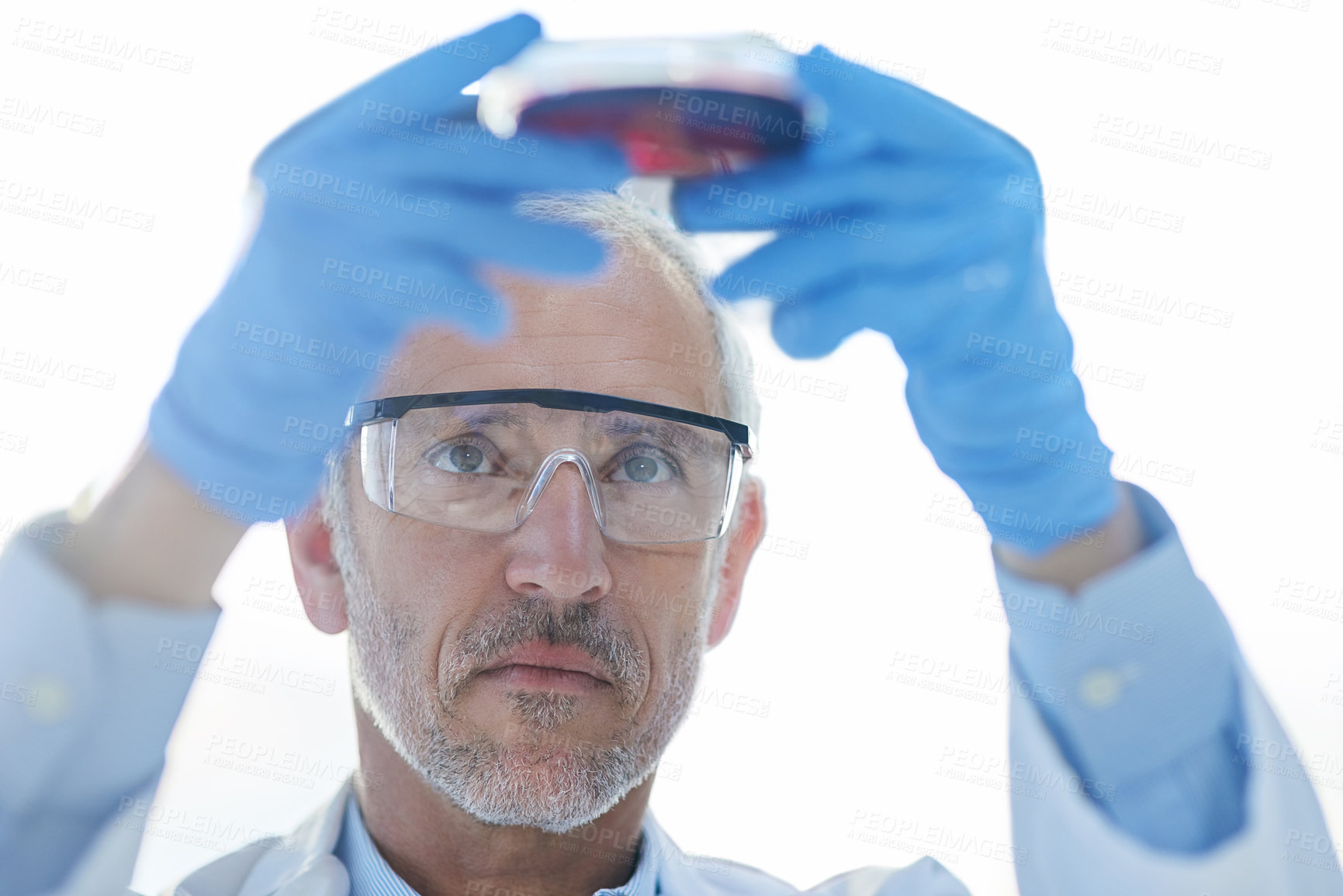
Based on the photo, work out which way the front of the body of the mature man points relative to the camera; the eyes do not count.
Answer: toward the camera
